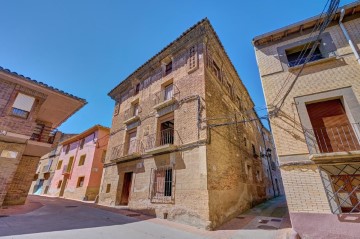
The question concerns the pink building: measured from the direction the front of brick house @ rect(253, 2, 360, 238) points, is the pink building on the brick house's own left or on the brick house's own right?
on the brick house's own right

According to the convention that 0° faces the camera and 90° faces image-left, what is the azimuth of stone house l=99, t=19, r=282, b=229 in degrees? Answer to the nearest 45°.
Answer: approximately 45°

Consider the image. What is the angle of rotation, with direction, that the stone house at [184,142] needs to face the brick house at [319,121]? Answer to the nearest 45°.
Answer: approximately 90° to its left

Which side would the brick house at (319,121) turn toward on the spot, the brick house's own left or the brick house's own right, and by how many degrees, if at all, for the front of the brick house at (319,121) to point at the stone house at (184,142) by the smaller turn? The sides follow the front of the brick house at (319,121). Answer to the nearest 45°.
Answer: approximately 45° to the brick house's own right

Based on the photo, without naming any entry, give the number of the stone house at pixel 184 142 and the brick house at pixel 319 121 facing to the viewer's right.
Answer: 0

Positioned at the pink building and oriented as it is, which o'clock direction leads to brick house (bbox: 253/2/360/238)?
The brick house is roughly at 10 o'clock from the pink building.

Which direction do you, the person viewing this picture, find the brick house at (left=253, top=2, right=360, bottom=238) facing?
facing the viewer and to the left of the viewer

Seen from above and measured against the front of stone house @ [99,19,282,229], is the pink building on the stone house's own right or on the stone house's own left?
on the stone house's own right
